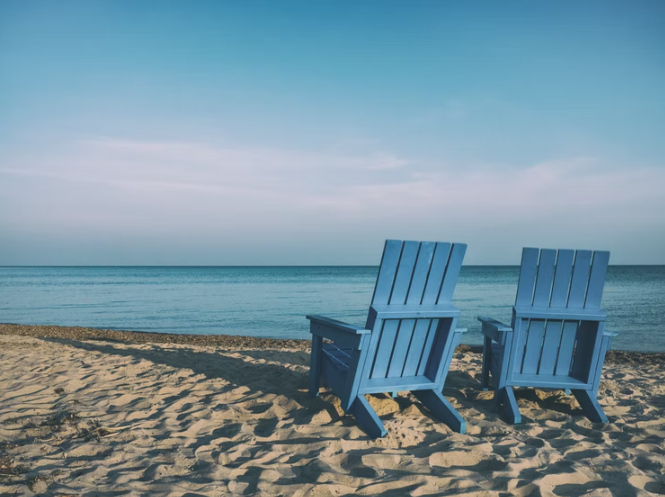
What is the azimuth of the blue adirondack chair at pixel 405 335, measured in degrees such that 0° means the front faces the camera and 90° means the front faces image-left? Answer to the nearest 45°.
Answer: approximately 135°
